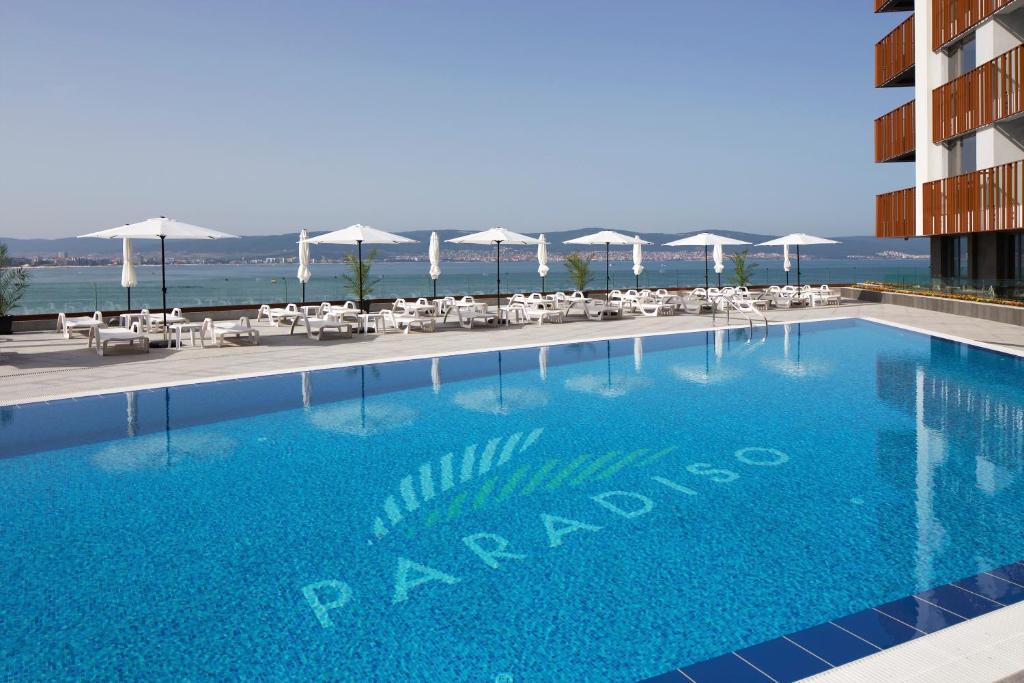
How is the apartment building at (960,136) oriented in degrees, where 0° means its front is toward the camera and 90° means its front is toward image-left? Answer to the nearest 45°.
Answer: approximately 45°

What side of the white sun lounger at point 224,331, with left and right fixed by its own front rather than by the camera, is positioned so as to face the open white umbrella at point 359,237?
left

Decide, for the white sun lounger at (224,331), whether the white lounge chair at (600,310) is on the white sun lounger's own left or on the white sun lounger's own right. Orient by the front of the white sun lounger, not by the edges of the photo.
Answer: on the white sun lounger's own left

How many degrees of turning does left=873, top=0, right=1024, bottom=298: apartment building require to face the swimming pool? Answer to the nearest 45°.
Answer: approximately 45° to its left

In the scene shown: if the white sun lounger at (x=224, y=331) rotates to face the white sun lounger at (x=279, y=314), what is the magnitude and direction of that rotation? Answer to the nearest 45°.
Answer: approximately 135° to its left

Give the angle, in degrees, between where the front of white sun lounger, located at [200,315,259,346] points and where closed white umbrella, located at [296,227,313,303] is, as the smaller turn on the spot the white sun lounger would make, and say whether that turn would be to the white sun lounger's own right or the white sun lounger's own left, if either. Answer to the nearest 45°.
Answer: approximately 135° to the white sun lounger's own left
